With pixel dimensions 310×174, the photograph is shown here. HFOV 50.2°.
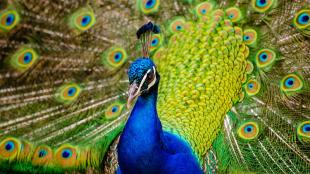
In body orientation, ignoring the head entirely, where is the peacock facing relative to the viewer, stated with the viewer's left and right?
facing the viewer and to the left of the viewer
